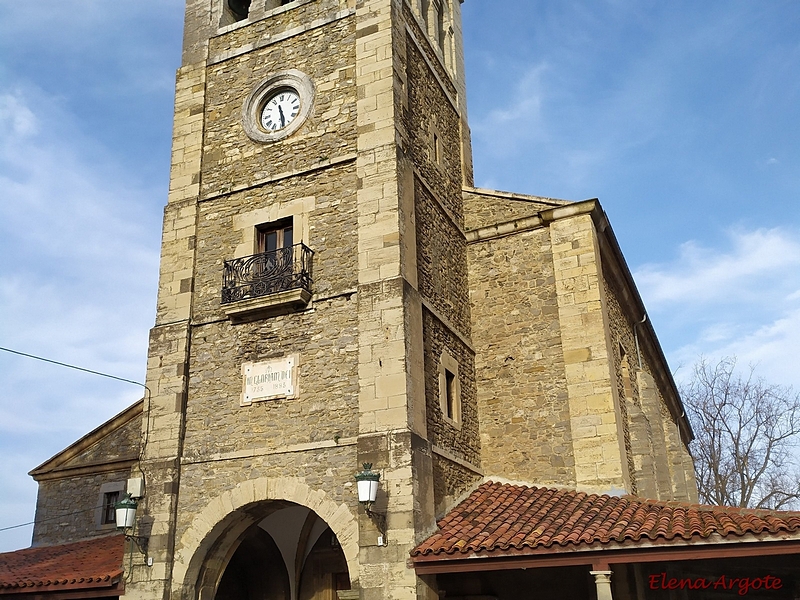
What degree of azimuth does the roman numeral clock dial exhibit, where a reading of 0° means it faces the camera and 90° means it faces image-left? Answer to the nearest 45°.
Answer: approximately 45°
